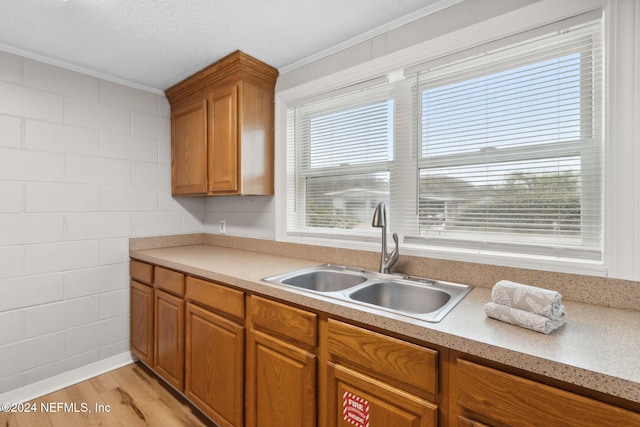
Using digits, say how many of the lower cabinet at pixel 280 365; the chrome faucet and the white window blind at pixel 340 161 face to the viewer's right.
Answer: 0

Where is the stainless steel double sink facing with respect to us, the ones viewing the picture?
facing the viewer and to the left of the viewer

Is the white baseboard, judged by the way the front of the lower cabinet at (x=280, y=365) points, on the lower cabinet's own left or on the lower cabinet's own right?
on the lower cabinet's own right

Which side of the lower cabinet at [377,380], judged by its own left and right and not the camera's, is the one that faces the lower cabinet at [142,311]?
right

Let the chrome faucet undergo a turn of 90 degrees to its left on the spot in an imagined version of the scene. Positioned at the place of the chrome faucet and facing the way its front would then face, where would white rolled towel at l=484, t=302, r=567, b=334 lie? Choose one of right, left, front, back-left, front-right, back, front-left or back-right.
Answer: front

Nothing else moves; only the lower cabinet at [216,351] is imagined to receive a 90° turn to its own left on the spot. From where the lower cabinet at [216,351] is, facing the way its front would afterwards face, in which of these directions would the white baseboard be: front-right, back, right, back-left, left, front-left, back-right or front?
back

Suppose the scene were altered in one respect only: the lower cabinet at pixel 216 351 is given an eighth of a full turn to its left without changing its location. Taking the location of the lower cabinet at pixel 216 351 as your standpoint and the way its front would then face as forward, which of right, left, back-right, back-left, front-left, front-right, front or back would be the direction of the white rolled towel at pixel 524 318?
front-left
